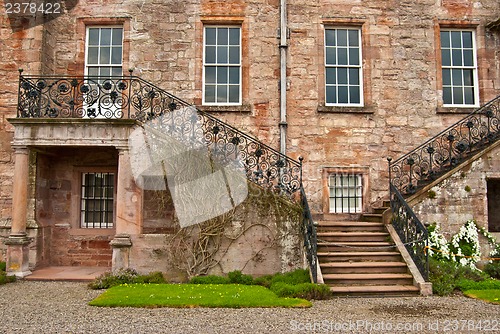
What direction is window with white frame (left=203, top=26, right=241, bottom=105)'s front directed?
toward the camera

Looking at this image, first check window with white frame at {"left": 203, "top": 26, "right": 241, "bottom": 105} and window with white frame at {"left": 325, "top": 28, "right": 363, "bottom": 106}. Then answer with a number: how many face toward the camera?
2

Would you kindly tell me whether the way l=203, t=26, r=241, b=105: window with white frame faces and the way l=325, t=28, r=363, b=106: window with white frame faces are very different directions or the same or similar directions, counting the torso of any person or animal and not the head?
same or similar directions

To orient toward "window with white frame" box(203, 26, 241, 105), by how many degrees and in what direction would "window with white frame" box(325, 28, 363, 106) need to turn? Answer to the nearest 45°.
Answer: approximately 90° to its right

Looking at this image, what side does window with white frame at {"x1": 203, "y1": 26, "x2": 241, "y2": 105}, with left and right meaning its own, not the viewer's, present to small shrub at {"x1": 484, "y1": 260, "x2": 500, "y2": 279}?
left

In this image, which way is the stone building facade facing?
toward the camera
